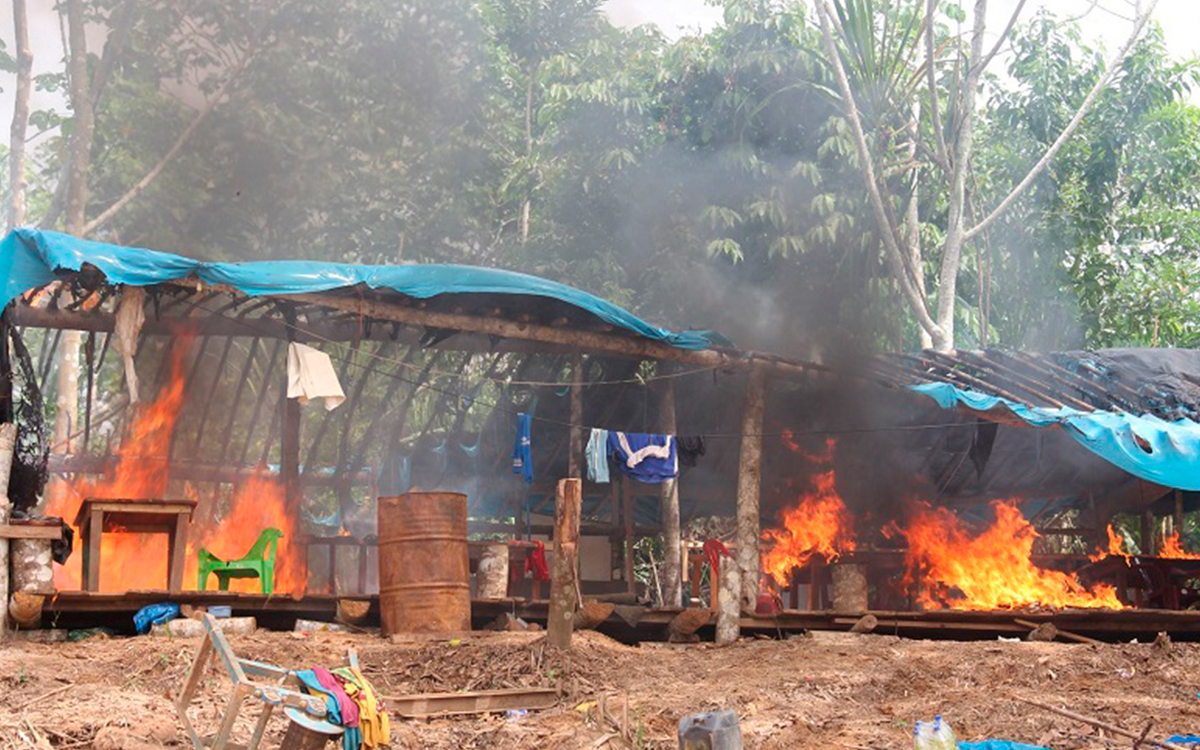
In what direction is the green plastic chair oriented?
to the viewer's left

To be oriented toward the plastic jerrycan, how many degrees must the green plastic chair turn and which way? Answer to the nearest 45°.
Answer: approximately 90° to its left

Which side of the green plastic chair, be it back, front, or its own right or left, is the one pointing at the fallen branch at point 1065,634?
back

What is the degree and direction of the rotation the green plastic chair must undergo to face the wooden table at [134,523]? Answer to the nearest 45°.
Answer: approximately 45° to its left

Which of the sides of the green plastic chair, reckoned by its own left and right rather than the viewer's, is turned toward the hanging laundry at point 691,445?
back

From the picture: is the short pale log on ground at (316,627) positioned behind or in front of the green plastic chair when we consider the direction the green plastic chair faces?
behind

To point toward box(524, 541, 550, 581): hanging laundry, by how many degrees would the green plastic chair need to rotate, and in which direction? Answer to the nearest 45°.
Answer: approximately 135° to its right

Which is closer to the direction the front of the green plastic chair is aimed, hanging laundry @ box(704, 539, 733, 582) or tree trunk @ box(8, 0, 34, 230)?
the tree trunk

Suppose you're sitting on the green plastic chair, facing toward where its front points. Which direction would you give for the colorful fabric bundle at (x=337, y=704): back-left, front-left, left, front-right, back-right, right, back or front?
left

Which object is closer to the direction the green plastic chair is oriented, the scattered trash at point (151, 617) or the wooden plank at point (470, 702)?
the scattered trash

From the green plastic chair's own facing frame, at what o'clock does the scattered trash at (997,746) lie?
The scattered trash is roughly at 8 o'clock from the green plastic chair.
